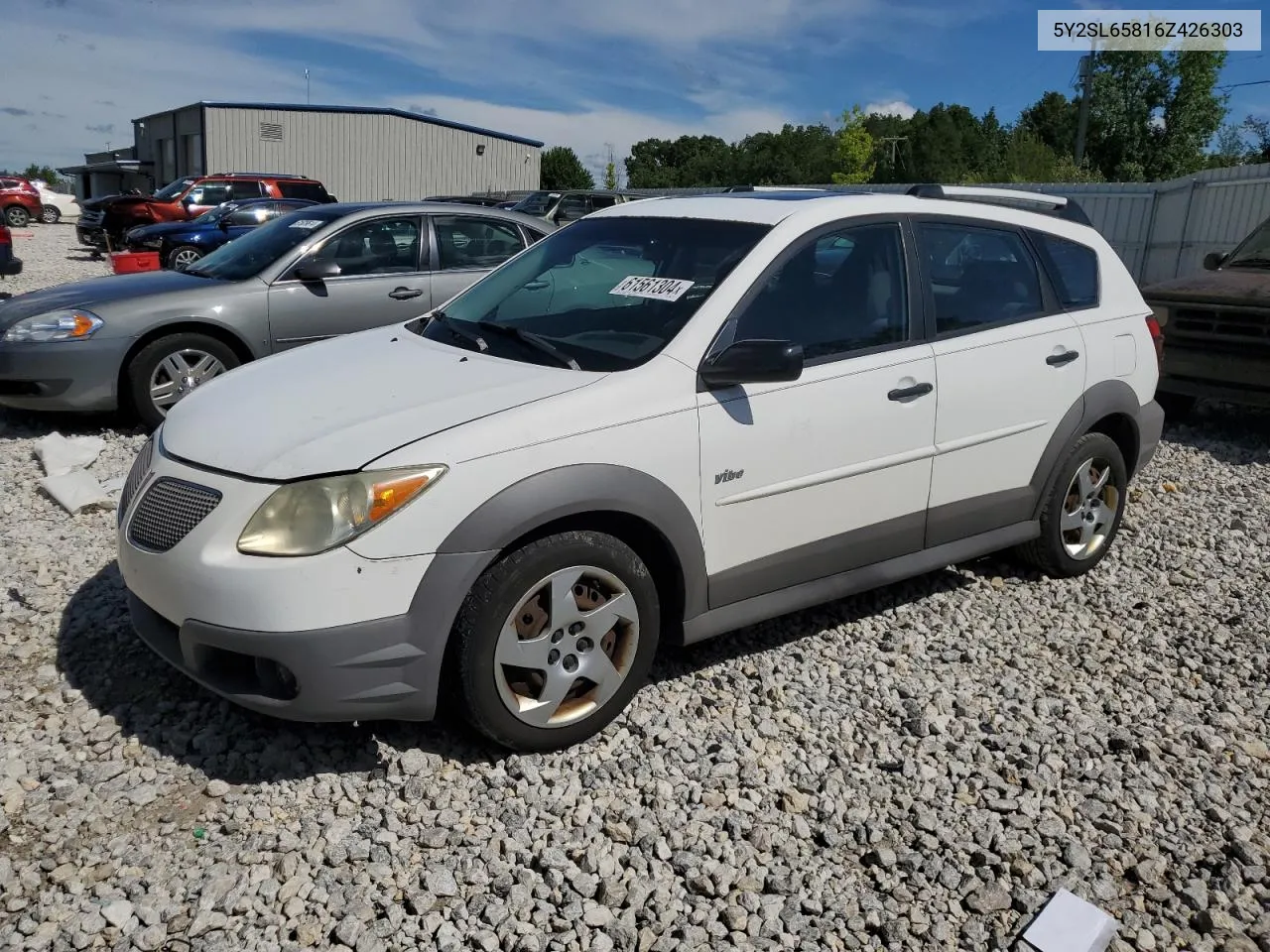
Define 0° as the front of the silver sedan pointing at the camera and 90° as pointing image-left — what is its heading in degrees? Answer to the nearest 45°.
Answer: approximately 45°

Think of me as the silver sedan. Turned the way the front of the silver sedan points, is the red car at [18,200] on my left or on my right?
on my right

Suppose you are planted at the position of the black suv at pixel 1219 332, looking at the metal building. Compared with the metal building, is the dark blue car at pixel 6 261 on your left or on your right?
left

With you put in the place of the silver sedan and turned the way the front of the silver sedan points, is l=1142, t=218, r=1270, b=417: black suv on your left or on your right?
on your left

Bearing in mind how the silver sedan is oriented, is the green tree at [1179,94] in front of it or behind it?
behind

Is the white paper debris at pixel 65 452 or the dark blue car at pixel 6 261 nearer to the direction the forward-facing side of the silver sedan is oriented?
the white paper debris

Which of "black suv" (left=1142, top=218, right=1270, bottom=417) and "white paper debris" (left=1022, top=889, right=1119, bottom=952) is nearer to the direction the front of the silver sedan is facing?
the white paper debris

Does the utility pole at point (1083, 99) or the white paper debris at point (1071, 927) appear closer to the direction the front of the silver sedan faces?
the white paper debris

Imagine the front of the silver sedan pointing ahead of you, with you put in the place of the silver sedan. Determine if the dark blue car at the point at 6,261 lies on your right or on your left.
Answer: on your right
